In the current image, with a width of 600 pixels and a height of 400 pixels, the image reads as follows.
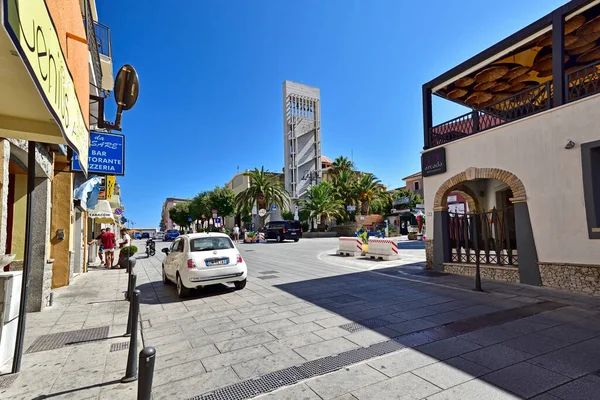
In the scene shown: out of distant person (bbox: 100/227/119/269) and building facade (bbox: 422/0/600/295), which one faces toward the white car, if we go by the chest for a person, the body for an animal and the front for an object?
the building facade

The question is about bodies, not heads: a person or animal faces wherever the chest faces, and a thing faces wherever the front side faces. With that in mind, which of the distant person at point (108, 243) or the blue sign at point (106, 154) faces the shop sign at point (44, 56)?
the blue sign

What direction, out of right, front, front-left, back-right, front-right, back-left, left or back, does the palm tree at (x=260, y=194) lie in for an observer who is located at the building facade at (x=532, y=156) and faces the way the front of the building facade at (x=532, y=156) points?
right

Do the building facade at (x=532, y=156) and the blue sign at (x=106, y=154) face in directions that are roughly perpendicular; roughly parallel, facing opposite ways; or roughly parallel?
roughly perpendicular

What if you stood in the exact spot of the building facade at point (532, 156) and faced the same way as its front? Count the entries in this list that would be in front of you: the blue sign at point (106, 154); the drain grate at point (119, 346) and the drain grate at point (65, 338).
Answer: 3

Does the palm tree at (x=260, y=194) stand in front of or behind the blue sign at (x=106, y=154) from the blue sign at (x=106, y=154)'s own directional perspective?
behind

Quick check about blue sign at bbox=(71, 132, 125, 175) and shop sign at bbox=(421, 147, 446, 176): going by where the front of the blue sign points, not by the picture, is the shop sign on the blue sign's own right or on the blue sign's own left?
on the blue sign's own left

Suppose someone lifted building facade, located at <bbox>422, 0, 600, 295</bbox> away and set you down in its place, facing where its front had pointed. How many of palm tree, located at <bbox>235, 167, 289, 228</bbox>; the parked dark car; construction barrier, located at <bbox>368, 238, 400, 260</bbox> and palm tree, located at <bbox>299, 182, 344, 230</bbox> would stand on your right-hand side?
4

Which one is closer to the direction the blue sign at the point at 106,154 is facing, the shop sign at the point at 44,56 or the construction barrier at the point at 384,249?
the shop sign

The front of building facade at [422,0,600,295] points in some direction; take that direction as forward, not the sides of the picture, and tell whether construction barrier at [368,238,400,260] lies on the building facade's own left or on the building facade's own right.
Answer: on the building facade's own right

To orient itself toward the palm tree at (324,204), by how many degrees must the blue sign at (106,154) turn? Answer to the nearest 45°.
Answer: approximately 135° to its left

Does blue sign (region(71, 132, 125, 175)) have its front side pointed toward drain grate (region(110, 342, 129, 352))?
yes
